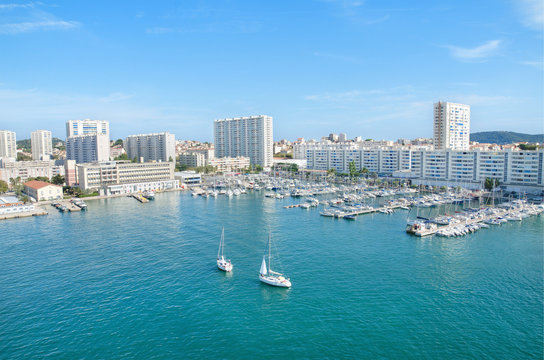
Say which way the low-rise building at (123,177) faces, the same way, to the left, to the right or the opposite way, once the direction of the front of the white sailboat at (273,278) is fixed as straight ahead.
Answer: the opposite way

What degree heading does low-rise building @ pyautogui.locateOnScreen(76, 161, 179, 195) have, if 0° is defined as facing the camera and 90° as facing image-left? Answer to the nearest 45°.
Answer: approximately 315°

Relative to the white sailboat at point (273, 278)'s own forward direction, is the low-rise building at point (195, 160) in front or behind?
in front

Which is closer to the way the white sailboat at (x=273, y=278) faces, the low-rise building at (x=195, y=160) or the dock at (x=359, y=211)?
the low-rise building

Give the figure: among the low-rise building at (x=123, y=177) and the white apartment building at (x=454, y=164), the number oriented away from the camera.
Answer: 0

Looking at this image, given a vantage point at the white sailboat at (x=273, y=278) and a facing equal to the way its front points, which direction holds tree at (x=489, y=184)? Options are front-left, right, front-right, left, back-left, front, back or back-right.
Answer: right

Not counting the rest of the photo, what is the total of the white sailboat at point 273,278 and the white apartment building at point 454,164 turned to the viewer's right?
0

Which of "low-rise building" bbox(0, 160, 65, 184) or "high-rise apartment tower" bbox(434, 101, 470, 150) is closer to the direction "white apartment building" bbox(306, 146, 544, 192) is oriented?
the low-rise building

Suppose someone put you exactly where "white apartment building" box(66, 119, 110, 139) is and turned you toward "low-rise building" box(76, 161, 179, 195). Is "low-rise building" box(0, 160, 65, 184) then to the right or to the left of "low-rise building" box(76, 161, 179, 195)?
right

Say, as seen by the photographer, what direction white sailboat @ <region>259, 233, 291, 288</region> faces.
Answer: facing away from the viewer and to the left of the viewer
